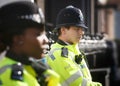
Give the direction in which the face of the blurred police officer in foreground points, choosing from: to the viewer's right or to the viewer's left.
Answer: to the viewer's right

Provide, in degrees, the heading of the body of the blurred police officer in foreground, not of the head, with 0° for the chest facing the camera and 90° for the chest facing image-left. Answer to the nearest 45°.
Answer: approximately 315°

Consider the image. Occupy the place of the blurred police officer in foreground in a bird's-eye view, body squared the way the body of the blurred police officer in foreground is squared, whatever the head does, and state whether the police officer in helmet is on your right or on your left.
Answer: on your left
